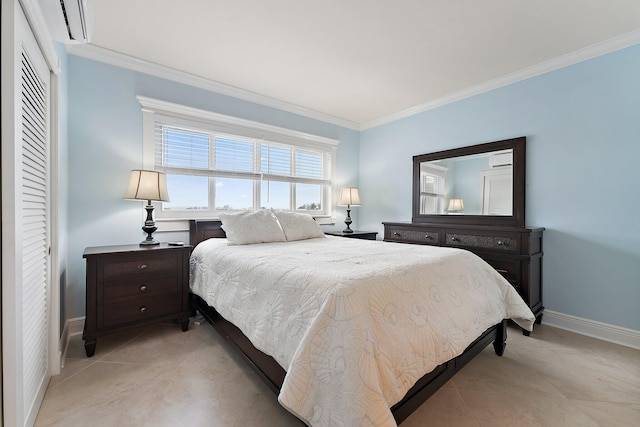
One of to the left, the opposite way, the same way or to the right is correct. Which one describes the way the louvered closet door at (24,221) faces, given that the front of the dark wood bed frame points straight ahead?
to the left

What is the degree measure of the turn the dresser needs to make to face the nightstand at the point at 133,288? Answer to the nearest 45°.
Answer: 0° — it already faces it

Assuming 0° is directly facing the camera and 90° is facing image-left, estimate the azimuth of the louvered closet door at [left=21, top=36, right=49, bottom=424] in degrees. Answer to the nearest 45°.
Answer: approximately 270°

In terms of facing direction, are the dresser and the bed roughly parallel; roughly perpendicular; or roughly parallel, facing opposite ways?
roughly perpendicular

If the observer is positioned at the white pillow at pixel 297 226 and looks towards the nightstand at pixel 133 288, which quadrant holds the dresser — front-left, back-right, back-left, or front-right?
back-left

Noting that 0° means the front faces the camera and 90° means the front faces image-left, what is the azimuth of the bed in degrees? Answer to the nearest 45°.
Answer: approximately 315°

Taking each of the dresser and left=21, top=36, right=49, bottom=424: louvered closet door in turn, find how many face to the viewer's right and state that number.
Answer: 1
